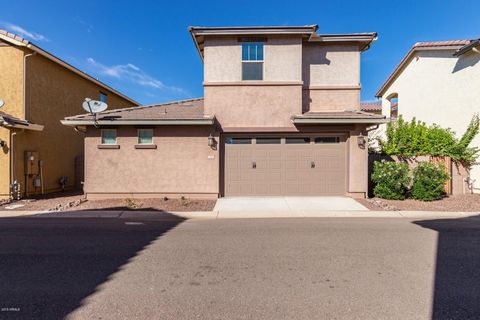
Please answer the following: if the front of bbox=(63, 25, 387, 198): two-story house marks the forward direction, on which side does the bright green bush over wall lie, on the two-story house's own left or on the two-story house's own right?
on the two-story house's own left

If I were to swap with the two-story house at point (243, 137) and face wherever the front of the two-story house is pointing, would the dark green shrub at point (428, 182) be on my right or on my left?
on my left

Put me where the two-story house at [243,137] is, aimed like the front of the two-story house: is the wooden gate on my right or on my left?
on my left

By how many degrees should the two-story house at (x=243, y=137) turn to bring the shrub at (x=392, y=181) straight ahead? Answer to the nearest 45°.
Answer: approximately 90° to its left

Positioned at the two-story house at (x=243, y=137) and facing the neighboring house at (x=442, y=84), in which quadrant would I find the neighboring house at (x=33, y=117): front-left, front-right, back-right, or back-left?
back-left

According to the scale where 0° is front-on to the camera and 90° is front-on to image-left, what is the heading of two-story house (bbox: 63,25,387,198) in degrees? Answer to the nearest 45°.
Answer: approximately 0°

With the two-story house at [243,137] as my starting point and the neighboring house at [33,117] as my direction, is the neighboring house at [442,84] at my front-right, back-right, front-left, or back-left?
back-right

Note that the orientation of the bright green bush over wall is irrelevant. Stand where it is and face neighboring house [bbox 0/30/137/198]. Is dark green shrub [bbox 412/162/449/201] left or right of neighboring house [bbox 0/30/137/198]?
left

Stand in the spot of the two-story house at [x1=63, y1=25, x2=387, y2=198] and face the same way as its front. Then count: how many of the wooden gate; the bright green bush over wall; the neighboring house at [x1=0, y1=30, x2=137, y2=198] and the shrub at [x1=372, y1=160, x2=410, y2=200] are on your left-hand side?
3

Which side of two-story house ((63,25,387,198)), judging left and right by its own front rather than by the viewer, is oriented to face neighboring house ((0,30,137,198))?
right
